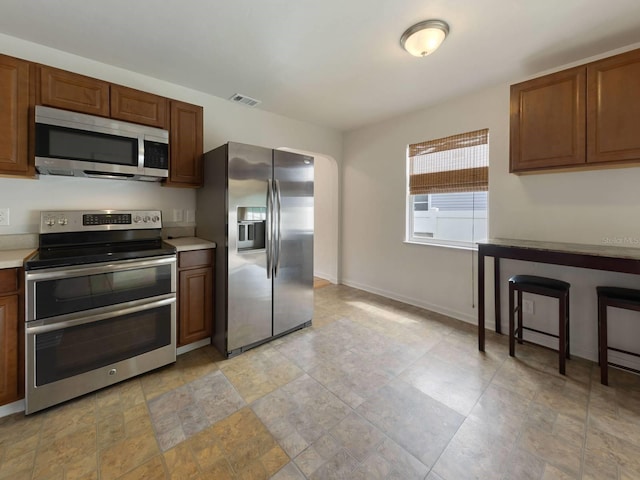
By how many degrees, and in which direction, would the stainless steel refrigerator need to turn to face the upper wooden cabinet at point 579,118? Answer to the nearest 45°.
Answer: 0° — it already faces it

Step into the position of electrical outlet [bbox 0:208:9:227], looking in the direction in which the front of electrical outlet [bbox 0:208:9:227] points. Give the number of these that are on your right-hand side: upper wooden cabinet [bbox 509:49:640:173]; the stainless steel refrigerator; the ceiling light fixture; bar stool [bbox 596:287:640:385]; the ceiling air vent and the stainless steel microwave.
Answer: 0

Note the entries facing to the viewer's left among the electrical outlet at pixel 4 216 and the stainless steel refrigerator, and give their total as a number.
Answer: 0

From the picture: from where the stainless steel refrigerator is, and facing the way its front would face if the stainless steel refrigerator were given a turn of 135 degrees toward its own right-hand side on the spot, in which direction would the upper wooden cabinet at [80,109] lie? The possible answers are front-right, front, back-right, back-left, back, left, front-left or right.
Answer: front

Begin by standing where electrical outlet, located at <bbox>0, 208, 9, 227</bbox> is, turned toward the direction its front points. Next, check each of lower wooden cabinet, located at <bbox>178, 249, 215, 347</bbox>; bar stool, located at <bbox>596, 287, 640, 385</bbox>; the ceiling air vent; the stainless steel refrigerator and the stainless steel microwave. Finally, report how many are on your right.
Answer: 0

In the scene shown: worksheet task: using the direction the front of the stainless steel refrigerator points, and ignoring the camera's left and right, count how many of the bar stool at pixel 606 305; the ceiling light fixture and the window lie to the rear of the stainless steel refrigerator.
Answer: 0

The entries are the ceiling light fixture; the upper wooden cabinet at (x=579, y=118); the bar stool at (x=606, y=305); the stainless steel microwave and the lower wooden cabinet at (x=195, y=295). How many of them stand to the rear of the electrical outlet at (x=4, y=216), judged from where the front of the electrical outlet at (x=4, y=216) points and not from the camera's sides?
0

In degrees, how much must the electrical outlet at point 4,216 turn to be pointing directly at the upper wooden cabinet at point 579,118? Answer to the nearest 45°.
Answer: approximately 45° to its left

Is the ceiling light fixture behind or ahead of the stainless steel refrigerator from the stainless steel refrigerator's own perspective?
ahead

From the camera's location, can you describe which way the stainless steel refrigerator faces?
facing the viewer and to the right of the viewer

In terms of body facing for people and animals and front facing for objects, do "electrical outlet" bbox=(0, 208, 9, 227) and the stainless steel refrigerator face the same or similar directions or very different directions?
same or similar directions

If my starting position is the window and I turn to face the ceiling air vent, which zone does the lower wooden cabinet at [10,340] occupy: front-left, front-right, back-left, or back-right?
front-left

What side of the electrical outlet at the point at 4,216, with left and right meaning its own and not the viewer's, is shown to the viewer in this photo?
front

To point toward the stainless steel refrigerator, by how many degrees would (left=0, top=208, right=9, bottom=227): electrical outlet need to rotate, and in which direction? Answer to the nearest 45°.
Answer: approximately 45° to its left
